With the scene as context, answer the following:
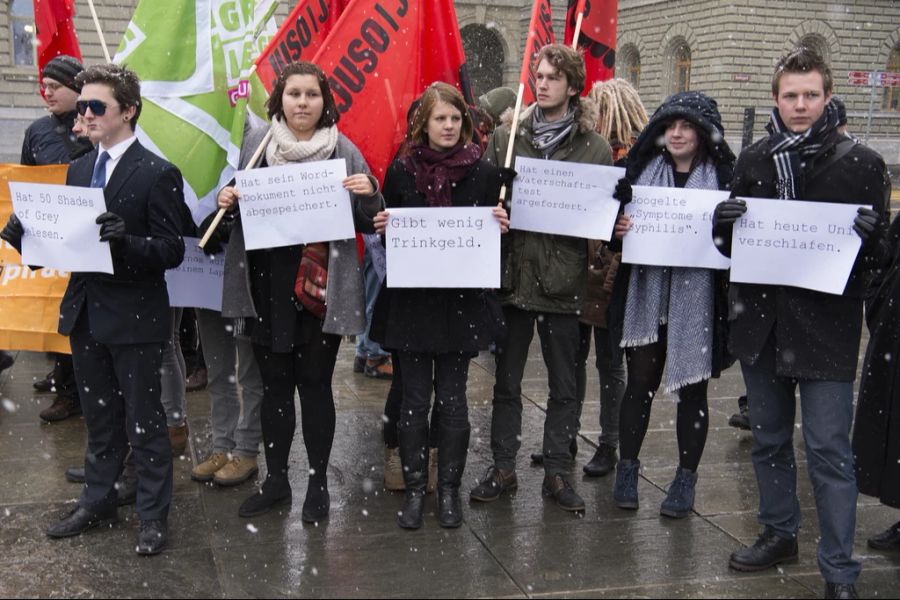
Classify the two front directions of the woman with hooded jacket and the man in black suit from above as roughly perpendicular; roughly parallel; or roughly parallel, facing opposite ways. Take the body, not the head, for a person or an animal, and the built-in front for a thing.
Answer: roughly parallel

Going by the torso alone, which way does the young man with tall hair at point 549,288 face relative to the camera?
toward the camera

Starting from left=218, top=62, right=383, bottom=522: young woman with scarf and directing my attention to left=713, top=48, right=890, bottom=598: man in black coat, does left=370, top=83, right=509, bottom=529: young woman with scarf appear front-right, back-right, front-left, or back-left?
front-left

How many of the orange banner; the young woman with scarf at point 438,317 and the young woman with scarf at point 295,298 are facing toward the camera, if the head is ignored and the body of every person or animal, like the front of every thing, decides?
3

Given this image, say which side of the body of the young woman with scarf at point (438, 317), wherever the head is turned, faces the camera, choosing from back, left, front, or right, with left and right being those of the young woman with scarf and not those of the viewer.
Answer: front

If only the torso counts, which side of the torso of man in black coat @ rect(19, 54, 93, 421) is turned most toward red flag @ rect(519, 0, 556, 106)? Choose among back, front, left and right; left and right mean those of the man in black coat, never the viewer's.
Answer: left

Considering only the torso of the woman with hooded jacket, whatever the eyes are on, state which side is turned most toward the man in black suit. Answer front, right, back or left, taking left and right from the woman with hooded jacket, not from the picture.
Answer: right

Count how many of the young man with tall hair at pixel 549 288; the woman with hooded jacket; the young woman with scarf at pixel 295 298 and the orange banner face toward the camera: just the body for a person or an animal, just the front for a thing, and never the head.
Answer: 4

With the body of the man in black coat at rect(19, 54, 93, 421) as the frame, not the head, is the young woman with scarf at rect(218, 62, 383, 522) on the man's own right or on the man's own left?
on the man's own left

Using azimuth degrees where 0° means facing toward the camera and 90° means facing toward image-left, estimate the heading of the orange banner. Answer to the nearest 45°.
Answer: approximately 0°

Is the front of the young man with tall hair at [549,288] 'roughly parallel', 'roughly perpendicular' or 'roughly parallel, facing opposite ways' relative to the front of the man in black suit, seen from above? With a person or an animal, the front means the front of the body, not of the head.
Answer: roughly parallel

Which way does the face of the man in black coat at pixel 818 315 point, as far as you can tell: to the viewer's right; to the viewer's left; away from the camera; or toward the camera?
toward the camera

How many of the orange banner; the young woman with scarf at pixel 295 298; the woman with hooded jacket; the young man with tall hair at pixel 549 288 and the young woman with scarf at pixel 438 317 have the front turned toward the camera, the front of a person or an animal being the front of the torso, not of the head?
5

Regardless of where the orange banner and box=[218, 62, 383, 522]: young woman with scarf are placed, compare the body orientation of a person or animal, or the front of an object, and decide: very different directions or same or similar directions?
same or similar directions

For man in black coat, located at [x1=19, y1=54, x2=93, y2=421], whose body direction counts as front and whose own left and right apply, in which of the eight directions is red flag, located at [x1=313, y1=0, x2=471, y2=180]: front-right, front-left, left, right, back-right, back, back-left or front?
left

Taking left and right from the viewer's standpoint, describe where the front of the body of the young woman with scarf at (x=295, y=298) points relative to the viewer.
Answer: facing the viewer

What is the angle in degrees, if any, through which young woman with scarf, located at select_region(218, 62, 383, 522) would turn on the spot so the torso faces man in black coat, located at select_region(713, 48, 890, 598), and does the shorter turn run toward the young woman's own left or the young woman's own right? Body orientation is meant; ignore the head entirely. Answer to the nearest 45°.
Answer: approximately 45° to the young woman's own left

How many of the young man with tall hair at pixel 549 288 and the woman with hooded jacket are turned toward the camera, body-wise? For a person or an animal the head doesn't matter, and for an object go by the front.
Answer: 2

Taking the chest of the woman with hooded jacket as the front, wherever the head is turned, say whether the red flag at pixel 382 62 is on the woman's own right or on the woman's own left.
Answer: on the woman's own right
